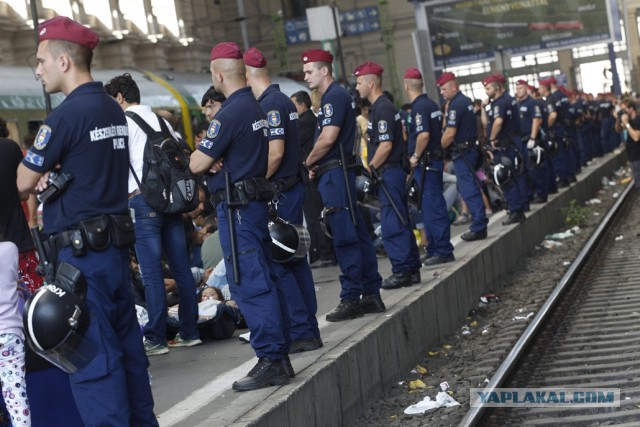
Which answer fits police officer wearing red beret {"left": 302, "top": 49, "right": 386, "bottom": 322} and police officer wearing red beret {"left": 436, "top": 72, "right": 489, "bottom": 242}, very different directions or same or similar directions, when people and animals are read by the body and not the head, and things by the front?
same or similar directions

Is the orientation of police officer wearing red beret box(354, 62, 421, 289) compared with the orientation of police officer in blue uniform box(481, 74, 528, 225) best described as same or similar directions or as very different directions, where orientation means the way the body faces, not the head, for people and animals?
same or similar directions

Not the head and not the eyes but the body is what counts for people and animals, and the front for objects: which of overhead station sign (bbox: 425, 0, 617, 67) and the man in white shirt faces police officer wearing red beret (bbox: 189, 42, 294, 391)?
the overhead station sign

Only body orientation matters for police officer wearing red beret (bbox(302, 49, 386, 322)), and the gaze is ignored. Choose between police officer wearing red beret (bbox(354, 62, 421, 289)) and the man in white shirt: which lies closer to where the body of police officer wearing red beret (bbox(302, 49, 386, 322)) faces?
the man in white shirt

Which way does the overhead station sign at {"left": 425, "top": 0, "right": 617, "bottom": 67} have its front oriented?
toward the camera

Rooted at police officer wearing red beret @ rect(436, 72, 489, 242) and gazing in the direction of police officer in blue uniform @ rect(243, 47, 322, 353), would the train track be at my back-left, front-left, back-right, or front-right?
front-left

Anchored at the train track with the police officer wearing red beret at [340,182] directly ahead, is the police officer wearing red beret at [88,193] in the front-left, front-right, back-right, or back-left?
front-left

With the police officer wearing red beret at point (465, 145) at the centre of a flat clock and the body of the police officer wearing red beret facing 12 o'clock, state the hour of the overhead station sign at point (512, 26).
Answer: The overhead station sign is roughly at 3 o'clock from the police officer wearing red beret.

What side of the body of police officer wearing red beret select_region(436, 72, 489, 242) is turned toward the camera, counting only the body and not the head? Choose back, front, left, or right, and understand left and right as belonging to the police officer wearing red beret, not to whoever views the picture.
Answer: left

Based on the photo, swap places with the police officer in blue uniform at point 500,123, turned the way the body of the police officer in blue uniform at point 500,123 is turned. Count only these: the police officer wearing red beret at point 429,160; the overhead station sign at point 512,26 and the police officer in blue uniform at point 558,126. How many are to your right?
2

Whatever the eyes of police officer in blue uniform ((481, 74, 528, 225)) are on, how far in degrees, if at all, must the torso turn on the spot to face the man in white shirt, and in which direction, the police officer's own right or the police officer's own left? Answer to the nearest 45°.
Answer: approximately 90° to the police officer's own left

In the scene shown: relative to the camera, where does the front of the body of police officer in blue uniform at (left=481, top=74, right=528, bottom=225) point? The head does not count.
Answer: to the viewer's left

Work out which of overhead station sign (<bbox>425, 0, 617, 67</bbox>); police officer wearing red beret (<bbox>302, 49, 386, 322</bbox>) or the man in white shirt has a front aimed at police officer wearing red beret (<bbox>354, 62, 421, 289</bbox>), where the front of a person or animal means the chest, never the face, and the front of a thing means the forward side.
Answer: the overhead station sign

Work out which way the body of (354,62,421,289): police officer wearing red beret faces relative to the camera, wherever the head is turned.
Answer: to the viewer's left

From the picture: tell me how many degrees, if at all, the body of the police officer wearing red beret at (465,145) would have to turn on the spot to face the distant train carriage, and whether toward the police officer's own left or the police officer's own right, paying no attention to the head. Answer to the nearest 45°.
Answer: approximately 45° to the police officer's own right

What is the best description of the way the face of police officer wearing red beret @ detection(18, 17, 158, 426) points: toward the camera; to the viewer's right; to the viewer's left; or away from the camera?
to the viewer's left

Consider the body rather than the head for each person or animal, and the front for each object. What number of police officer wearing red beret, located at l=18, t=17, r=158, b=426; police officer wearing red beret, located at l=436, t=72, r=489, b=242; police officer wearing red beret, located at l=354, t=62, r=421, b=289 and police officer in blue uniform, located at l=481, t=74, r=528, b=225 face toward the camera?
0

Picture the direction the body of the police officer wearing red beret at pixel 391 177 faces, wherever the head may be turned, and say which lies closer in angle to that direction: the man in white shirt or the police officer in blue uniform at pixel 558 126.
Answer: the man in white shirt

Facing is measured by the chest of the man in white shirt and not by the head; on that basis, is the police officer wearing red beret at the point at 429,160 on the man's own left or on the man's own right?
on the man's own right

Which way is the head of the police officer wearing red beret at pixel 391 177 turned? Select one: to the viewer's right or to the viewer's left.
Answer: to the viewer's left
